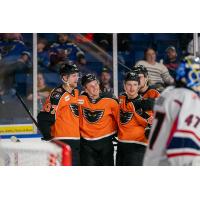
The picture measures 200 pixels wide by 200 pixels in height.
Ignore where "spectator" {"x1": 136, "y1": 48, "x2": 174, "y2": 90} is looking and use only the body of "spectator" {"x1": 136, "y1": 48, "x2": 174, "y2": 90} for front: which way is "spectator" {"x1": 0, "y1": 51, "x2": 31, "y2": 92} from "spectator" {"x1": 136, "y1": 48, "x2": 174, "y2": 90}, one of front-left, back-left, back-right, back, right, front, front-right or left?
right

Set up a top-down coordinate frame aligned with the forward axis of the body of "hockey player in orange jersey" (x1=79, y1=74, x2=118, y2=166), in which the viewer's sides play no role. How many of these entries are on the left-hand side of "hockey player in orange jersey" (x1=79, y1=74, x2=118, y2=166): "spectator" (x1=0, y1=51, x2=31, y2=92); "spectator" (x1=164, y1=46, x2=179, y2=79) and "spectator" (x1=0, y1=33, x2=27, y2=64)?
1

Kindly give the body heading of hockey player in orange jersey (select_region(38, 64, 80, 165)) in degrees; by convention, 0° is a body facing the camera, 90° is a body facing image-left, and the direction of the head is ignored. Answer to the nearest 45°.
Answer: approximately 315°
